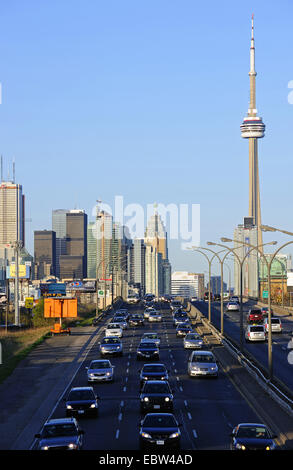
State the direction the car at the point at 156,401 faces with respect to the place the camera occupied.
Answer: facing the viewer

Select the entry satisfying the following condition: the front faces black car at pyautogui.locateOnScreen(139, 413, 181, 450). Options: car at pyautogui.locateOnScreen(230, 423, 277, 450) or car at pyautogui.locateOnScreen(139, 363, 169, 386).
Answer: car at pyautogui.locateOnScreen(139, 363, 169, 386)

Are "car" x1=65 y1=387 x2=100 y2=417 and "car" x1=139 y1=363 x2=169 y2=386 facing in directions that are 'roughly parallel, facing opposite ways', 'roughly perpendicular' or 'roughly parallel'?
roughly parallel

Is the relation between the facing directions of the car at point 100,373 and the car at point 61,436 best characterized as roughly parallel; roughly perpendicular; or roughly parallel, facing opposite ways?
roughly parallel

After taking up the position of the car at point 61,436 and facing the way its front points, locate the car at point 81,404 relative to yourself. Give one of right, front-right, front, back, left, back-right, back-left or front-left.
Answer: back

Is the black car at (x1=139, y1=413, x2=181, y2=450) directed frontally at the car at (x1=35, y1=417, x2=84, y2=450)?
no

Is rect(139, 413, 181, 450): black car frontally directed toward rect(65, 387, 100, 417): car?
no

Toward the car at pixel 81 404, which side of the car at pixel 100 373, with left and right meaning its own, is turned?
front

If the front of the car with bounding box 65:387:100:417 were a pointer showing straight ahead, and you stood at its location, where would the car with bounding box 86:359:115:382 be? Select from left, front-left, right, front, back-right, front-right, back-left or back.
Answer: back

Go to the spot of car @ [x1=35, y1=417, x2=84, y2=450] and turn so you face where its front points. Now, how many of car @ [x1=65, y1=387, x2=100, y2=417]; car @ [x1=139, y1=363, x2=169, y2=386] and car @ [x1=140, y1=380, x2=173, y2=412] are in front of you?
0

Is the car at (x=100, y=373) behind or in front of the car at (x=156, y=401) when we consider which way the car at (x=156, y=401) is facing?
behind

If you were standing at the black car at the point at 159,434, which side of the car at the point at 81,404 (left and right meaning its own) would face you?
front

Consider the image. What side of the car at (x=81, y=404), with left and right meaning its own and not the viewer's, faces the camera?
front

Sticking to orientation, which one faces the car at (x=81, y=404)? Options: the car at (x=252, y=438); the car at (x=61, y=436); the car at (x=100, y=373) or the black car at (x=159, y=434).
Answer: the car at (x=100, y=373)

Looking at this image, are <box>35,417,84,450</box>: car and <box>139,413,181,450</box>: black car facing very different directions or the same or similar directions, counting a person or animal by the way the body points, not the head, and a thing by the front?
same or similar directions

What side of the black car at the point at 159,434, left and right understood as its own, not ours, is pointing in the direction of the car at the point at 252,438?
left
